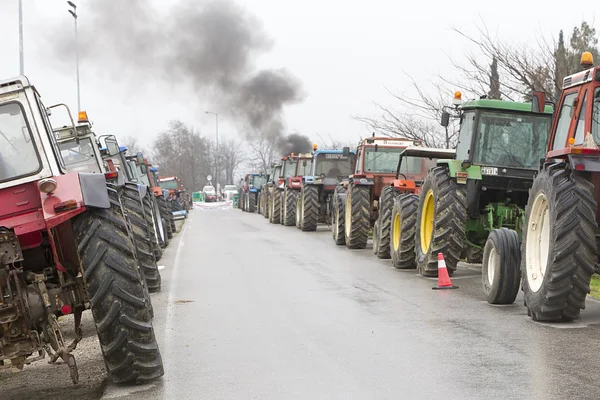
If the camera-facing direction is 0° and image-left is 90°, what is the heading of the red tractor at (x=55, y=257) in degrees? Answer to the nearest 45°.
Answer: approximately 180°

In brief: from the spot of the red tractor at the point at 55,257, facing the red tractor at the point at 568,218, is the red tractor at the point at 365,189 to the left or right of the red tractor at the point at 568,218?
left
